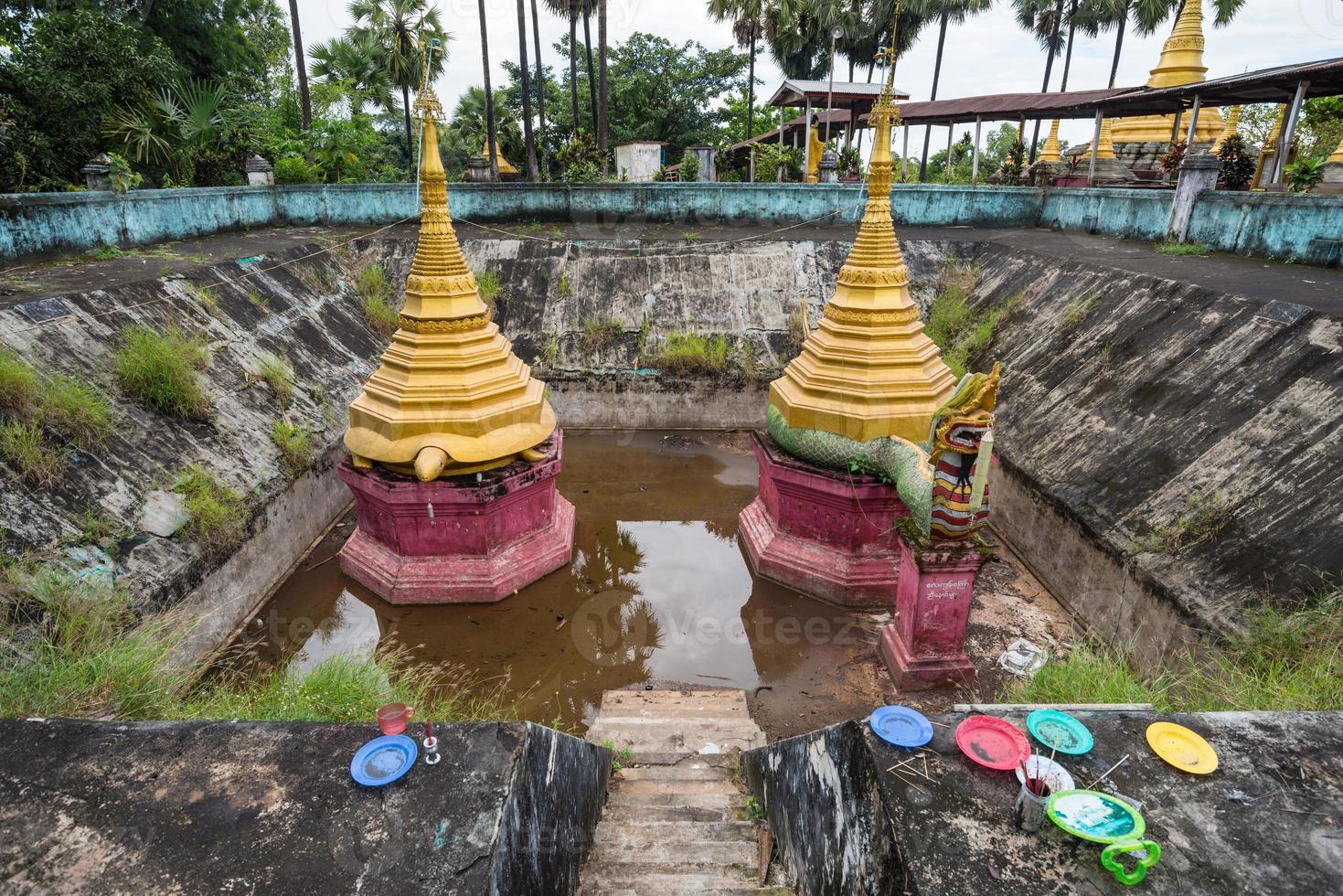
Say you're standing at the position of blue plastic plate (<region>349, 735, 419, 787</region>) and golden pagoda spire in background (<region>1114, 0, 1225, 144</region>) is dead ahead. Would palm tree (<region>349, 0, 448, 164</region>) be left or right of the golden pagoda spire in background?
left

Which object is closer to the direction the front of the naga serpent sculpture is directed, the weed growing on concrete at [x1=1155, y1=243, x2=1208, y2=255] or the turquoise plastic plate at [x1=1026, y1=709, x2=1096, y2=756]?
the turquoise plastic plate

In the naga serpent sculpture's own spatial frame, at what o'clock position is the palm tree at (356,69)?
The palm tree is roughly at 6 o'clock from the naga serpent sculpture.

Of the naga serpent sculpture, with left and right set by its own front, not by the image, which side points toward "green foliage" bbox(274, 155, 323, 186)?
back

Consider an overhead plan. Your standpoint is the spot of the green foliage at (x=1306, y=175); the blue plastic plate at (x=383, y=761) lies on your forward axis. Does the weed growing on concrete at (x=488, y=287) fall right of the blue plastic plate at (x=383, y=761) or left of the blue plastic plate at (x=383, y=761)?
right

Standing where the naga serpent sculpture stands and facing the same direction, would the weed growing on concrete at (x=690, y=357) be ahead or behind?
behind

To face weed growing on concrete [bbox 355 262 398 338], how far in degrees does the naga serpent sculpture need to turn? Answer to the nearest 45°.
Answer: approximately 180°

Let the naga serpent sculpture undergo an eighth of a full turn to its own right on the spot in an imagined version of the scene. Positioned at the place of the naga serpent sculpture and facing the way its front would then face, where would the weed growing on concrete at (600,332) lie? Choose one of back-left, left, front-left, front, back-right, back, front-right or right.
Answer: back-right

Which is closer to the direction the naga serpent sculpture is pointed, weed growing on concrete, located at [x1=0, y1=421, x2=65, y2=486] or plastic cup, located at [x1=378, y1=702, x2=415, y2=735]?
the plastic cup

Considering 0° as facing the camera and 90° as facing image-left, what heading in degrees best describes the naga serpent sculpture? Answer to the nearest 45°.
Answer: approximately 315°

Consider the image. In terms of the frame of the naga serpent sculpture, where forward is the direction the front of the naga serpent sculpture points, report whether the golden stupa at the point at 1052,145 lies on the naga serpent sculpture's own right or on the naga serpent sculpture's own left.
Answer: on the naga serpent sculpture's own left

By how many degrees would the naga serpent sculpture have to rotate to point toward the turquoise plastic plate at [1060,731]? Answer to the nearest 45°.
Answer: approximately 45° to its right

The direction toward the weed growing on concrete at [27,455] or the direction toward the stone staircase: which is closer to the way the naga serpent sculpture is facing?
the stone staircase

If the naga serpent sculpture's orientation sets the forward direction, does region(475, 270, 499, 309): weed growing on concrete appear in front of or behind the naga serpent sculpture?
behind
